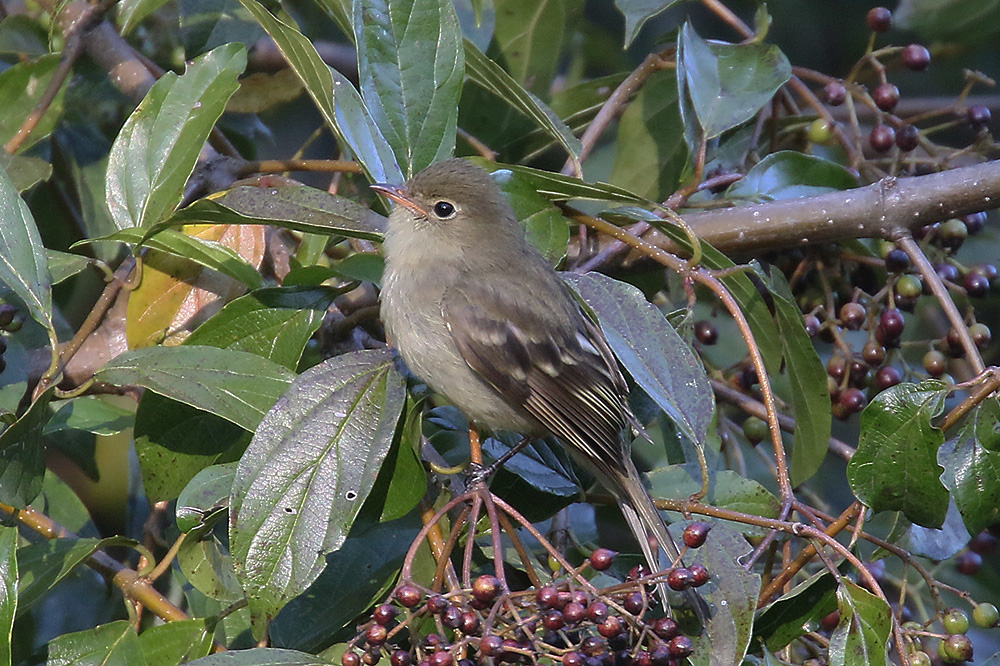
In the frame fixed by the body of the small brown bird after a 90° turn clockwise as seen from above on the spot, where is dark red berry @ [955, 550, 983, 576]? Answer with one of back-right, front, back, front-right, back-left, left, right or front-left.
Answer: right

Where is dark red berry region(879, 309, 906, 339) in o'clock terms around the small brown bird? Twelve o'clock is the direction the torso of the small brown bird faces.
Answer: The dark red berry is roughly at 6 o'clock from the small brown bird.

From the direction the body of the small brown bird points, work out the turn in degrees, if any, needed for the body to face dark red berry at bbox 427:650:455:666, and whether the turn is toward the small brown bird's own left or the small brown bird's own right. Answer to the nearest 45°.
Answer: approximately 90° to the small brown bird's own left

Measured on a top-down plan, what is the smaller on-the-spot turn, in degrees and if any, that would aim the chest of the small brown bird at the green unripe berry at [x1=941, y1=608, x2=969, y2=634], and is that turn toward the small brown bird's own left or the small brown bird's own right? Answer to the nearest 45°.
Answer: approximately 135° to the small brown bird's own left

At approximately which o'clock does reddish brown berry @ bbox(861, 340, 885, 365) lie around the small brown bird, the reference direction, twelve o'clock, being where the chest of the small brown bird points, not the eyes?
The reddish brown berry is roughly at 6 o'clock from the small brown bird.

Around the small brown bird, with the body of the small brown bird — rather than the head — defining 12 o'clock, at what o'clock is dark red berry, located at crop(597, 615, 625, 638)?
The dark red berry is roughly at 7 o'clock from the small brown bird.

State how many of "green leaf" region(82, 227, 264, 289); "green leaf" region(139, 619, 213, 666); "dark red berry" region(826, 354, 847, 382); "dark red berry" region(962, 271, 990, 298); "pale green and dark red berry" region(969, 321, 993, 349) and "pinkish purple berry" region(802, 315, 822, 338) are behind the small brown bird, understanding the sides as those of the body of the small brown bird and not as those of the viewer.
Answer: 4

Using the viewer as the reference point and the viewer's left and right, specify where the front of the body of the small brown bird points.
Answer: facing to the left of the viewer

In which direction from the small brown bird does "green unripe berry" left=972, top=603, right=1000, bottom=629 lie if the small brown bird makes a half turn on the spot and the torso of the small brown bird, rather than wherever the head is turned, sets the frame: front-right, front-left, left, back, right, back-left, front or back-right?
front-right
